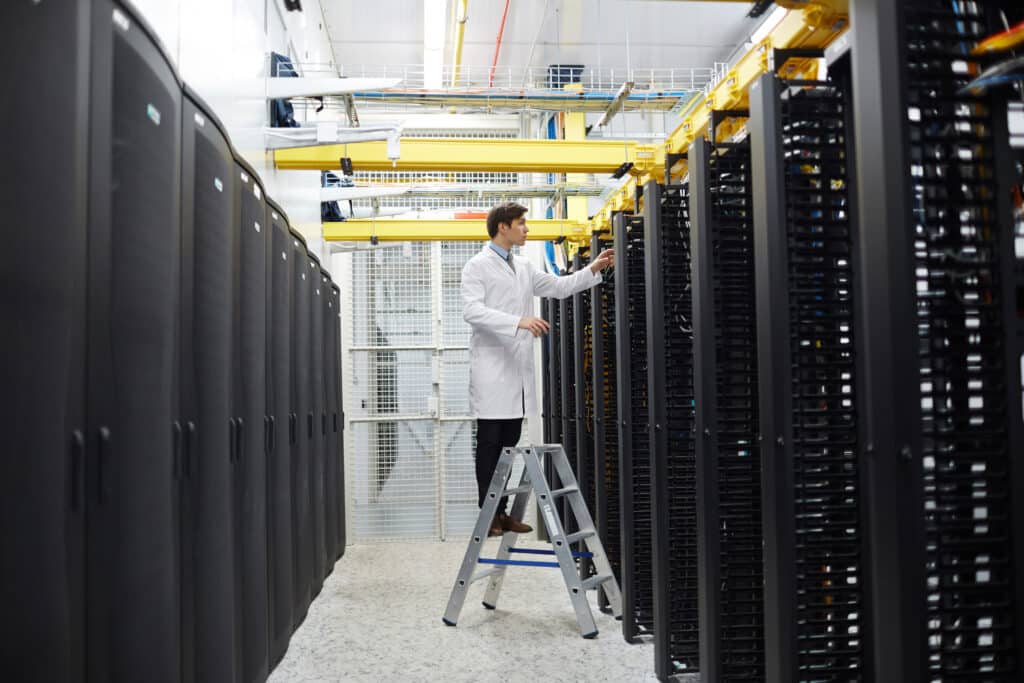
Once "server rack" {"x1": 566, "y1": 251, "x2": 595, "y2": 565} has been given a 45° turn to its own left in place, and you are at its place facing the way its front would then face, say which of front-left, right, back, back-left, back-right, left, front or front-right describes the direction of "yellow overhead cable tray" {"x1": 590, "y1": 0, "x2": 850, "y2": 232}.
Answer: front-left

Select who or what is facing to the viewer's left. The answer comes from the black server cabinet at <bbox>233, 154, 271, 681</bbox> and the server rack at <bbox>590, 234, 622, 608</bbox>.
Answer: the server rack

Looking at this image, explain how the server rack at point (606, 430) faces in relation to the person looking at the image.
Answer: facing to the left of the viewer

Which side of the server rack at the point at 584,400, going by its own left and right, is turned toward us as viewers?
left

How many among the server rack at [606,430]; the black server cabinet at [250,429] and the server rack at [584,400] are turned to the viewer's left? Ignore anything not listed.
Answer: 2

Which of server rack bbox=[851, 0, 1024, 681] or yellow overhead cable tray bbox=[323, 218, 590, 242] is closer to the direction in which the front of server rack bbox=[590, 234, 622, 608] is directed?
the yellow overhead cable tray

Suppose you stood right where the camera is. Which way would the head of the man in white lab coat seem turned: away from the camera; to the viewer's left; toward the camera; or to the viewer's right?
to the viewer's right

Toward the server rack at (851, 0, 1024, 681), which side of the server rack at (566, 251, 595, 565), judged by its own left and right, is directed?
left

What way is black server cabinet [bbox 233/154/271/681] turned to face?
to the viewer's right

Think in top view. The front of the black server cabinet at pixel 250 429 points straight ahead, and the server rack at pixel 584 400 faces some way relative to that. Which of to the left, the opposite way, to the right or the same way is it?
the opposite way

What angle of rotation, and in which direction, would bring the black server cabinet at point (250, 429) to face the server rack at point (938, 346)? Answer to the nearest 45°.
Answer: approximately 45° to its right

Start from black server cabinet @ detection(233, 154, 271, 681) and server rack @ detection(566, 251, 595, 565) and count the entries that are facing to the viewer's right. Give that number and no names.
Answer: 1

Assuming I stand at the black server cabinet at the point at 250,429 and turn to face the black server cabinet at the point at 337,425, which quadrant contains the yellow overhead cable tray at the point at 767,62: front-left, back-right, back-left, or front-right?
back-right
